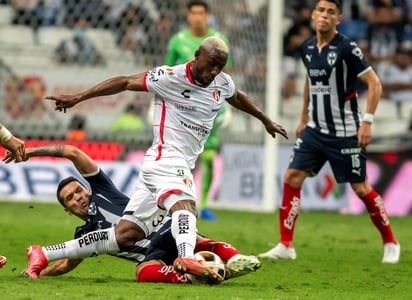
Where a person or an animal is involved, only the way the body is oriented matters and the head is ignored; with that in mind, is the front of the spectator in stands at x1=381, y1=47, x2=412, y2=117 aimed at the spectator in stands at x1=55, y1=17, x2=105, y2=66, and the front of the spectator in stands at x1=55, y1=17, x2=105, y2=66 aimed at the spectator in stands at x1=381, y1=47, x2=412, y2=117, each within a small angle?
no

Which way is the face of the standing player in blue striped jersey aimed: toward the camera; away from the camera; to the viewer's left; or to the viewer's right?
toward the camera

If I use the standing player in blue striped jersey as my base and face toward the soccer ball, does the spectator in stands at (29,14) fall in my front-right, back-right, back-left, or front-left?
back-right

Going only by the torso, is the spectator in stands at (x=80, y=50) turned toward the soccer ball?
yes

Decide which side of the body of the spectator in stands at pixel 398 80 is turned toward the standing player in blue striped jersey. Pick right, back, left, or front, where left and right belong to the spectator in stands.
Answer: front

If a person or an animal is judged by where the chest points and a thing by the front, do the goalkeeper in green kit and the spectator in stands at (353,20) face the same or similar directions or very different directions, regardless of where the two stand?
same or similar directions

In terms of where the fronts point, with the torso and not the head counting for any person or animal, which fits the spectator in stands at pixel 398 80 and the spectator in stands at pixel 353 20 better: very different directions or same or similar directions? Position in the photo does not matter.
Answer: same or similar directions

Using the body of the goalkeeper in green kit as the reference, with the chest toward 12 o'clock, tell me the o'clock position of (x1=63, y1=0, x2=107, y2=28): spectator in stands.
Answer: The spectator in stands is roughly at 5 o'clock from the goalkeeper in green kit.

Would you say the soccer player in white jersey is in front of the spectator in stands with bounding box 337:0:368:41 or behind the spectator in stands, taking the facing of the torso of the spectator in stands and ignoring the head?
in front

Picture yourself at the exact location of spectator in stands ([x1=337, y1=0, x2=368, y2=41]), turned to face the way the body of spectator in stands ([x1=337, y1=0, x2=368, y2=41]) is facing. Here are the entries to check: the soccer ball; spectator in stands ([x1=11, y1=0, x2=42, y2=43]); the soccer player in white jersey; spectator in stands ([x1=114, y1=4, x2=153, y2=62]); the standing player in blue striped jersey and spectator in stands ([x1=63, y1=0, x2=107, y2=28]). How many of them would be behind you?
0

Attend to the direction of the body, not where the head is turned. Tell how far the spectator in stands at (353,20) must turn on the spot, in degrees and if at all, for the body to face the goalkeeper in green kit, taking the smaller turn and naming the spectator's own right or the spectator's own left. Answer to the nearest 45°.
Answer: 0° — they already face them

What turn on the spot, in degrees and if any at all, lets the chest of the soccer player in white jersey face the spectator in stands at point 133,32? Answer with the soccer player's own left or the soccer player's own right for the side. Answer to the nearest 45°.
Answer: approximately 135° to the soccer player's own left

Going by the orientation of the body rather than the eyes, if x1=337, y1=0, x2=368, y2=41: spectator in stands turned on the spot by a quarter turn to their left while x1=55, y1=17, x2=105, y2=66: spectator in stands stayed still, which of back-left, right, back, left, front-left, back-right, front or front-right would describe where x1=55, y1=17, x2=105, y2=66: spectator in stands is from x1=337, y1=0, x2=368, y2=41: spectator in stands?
back-right

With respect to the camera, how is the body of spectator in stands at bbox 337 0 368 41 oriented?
toward the camera

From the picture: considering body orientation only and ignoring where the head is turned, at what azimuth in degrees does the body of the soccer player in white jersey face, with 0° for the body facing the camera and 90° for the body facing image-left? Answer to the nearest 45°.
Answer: approximately 315°

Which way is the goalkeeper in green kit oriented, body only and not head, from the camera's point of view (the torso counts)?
toward the camera

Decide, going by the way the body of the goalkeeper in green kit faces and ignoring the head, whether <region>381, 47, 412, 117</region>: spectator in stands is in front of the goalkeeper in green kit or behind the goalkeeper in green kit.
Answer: behind

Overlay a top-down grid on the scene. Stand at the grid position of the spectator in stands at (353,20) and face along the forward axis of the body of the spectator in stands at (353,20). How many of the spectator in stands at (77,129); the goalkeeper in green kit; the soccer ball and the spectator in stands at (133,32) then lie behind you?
0

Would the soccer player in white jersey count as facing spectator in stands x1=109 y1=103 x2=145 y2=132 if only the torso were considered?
no

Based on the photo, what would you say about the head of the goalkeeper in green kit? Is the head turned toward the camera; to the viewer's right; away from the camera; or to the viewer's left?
toward the camera

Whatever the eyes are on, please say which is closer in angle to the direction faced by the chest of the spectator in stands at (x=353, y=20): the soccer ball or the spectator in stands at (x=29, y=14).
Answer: the soccer ball

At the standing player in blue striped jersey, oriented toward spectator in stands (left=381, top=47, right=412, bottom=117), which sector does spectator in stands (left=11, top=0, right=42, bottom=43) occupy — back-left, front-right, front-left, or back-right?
front-left

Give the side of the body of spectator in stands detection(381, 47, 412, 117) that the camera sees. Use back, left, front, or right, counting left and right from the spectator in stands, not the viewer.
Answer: front
